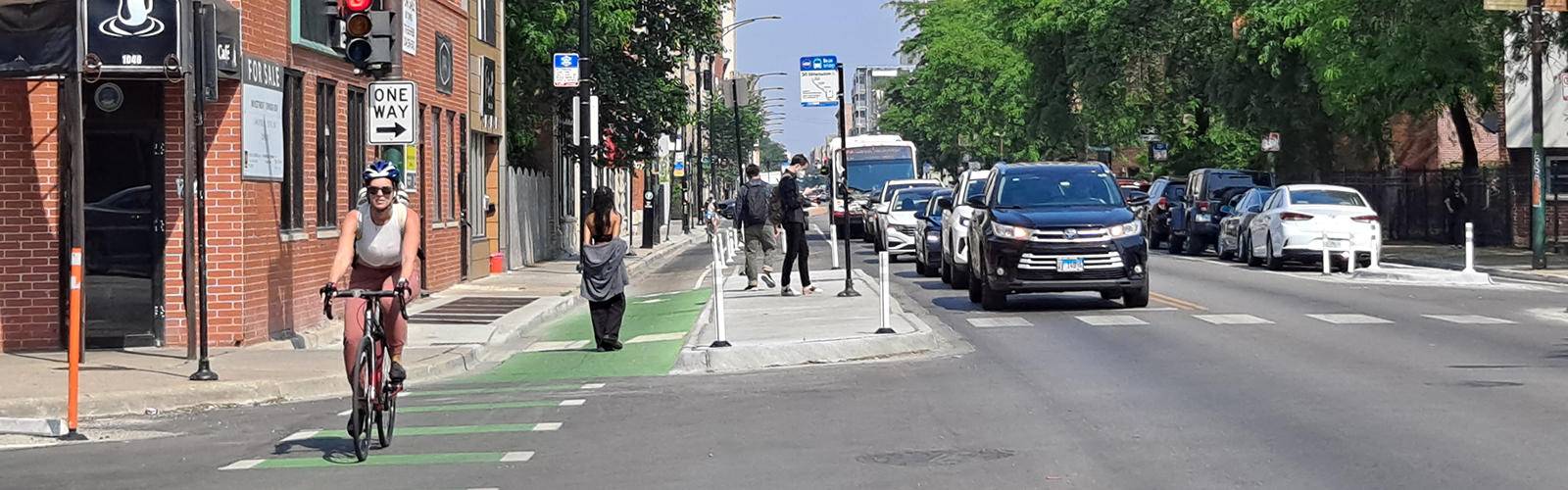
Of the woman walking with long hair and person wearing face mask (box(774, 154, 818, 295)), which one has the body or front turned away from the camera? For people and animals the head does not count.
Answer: the woman walking with long hair

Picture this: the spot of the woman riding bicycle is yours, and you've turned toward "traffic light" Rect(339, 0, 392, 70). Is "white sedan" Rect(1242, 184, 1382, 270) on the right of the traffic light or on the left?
right

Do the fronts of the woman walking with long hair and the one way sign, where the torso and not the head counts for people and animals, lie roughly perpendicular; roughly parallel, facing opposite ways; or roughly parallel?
roughly parallel, facing opposite ways

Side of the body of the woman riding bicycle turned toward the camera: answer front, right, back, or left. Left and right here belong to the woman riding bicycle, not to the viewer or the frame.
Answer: front

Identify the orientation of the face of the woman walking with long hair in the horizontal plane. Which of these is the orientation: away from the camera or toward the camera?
away from the camera

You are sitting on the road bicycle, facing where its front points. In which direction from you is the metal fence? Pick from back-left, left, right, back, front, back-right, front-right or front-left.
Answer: back-left

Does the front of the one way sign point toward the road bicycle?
yes

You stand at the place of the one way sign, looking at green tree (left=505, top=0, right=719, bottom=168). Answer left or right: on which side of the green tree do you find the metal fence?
right

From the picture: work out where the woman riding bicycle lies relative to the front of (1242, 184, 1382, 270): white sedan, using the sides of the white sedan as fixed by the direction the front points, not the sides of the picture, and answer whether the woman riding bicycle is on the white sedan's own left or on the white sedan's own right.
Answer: on the white sedan's own left

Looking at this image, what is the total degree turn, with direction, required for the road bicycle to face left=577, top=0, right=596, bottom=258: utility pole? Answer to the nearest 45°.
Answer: approximately 180°

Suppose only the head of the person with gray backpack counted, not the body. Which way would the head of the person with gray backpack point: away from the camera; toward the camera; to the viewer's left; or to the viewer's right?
away from the camera

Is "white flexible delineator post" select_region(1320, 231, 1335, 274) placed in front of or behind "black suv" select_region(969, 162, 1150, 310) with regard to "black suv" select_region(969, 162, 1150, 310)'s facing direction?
behind

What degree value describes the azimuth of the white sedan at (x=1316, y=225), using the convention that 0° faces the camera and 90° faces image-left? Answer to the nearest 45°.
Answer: approximately 135°

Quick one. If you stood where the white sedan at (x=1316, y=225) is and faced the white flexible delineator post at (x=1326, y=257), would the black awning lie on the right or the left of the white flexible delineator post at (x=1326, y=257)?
right
